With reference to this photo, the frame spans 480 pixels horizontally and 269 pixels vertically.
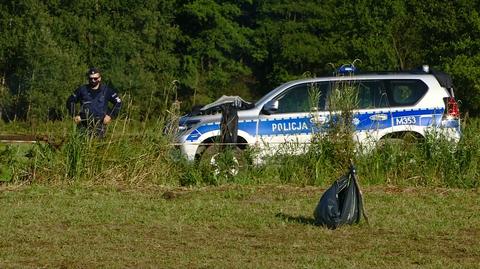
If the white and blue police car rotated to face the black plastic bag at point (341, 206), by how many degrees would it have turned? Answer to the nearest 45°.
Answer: approximately 90° to its left

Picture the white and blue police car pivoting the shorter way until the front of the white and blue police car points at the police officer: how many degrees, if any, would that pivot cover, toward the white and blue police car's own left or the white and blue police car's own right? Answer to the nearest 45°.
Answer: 0° — it already faces them

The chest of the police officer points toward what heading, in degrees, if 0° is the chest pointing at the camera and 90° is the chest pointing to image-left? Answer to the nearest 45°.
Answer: approximately 0°

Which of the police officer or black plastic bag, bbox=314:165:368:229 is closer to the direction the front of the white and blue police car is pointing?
the police officer

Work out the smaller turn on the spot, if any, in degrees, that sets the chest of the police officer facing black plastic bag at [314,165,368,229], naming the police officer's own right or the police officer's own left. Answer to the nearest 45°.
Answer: approximately 45° to the police officer's own left

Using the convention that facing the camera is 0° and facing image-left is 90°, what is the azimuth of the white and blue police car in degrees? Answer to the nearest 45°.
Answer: approximately 90°

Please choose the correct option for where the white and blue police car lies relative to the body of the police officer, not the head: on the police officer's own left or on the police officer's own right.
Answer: on the police officer's own left

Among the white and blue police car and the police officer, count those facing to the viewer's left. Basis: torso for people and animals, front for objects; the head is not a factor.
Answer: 1
